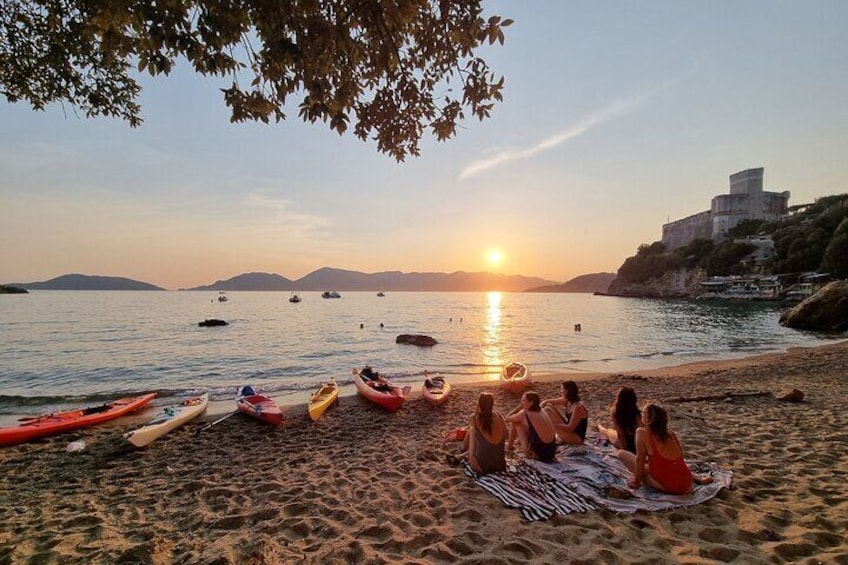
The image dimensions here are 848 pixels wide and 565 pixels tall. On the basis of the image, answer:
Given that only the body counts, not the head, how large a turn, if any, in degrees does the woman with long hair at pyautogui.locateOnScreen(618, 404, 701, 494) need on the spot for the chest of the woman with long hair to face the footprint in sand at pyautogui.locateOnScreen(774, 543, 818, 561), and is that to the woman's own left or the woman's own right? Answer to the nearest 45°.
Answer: approximately 180°

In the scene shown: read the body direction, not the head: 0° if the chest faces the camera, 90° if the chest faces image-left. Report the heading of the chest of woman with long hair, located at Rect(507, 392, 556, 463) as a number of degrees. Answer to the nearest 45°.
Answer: approximately 135°

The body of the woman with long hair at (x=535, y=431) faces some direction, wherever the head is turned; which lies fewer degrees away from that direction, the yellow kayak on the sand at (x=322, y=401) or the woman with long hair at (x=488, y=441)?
the yellow kayak on the sand

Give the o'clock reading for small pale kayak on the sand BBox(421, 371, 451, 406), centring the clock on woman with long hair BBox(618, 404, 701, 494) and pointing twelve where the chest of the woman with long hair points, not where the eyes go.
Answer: The small pale kayak on the sand is roughly at 12 o'clock from the woman with long hair.

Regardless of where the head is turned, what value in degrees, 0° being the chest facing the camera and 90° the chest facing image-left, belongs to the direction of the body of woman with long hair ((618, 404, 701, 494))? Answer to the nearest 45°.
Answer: approximately 135°

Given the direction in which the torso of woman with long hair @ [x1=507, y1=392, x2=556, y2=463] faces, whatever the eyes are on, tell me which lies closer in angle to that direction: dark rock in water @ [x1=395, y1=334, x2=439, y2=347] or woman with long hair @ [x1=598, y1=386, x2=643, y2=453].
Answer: the dark rock in water

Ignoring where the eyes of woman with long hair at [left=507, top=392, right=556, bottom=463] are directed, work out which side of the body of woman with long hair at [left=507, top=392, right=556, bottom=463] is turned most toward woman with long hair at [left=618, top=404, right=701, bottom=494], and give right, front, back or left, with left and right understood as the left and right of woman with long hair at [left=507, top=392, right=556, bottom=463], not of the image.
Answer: back

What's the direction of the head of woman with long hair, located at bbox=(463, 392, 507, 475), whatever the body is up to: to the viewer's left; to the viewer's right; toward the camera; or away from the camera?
away from the camera

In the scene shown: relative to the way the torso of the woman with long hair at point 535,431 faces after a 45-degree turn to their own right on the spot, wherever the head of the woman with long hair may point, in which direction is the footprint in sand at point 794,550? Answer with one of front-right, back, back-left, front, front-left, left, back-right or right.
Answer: back-right
